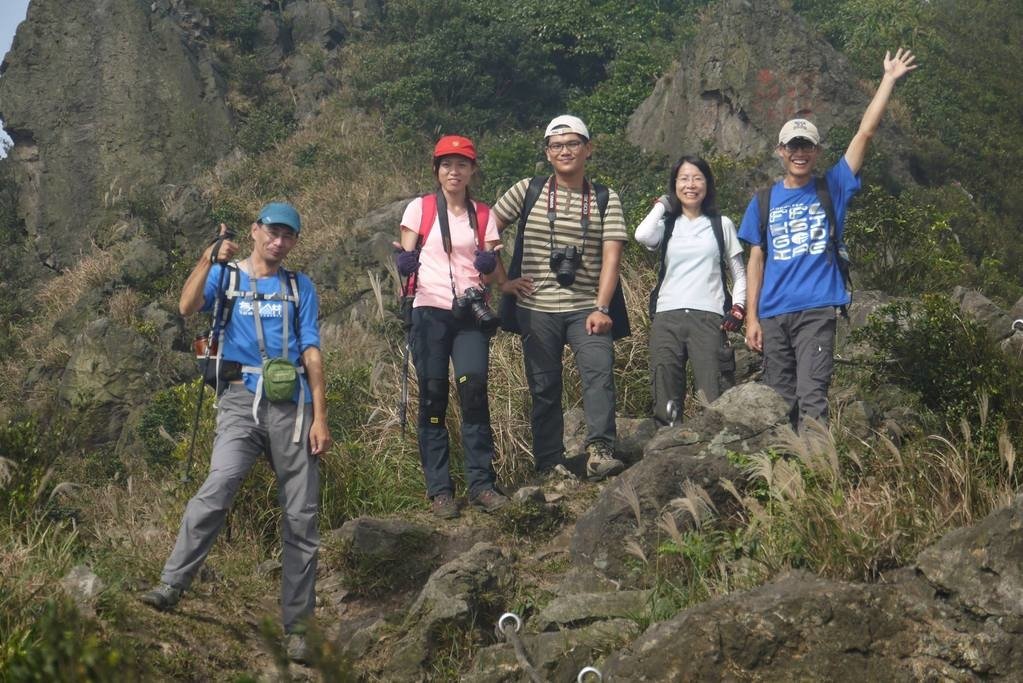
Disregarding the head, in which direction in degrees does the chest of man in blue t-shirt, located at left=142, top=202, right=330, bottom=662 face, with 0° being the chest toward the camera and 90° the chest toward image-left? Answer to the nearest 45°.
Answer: approximately 0°

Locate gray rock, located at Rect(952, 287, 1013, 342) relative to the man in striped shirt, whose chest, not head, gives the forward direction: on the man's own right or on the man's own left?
on the man's own left

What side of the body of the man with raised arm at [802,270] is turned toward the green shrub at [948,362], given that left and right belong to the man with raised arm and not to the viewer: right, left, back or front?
left

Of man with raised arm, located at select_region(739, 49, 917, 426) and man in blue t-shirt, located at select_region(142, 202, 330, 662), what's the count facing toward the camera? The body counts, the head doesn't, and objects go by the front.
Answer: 2

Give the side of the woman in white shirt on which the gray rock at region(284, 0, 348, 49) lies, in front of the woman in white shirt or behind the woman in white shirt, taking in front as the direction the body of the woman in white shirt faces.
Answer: behind

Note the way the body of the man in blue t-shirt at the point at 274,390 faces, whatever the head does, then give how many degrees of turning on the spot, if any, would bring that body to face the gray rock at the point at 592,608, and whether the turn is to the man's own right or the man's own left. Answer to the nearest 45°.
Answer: approximately 45° to the man's own left

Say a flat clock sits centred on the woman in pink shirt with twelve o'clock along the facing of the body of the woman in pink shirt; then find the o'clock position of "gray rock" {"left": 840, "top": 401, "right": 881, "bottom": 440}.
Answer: The gray rock is roughly at 9 o'clock from the woman in pink shirt.

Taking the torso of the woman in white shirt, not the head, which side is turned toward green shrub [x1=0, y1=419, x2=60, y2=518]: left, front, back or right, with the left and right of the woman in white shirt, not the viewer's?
right

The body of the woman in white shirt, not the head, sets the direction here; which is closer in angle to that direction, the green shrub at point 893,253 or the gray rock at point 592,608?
the gray rock

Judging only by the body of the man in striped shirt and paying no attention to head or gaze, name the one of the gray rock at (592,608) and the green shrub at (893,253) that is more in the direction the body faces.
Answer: the gray rock

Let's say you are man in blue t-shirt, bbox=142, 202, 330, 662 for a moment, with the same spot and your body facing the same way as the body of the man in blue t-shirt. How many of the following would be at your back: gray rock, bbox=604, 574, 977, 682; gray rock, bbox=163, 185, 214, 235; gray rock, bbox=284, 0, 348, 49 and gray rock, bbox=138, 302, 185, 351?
3
